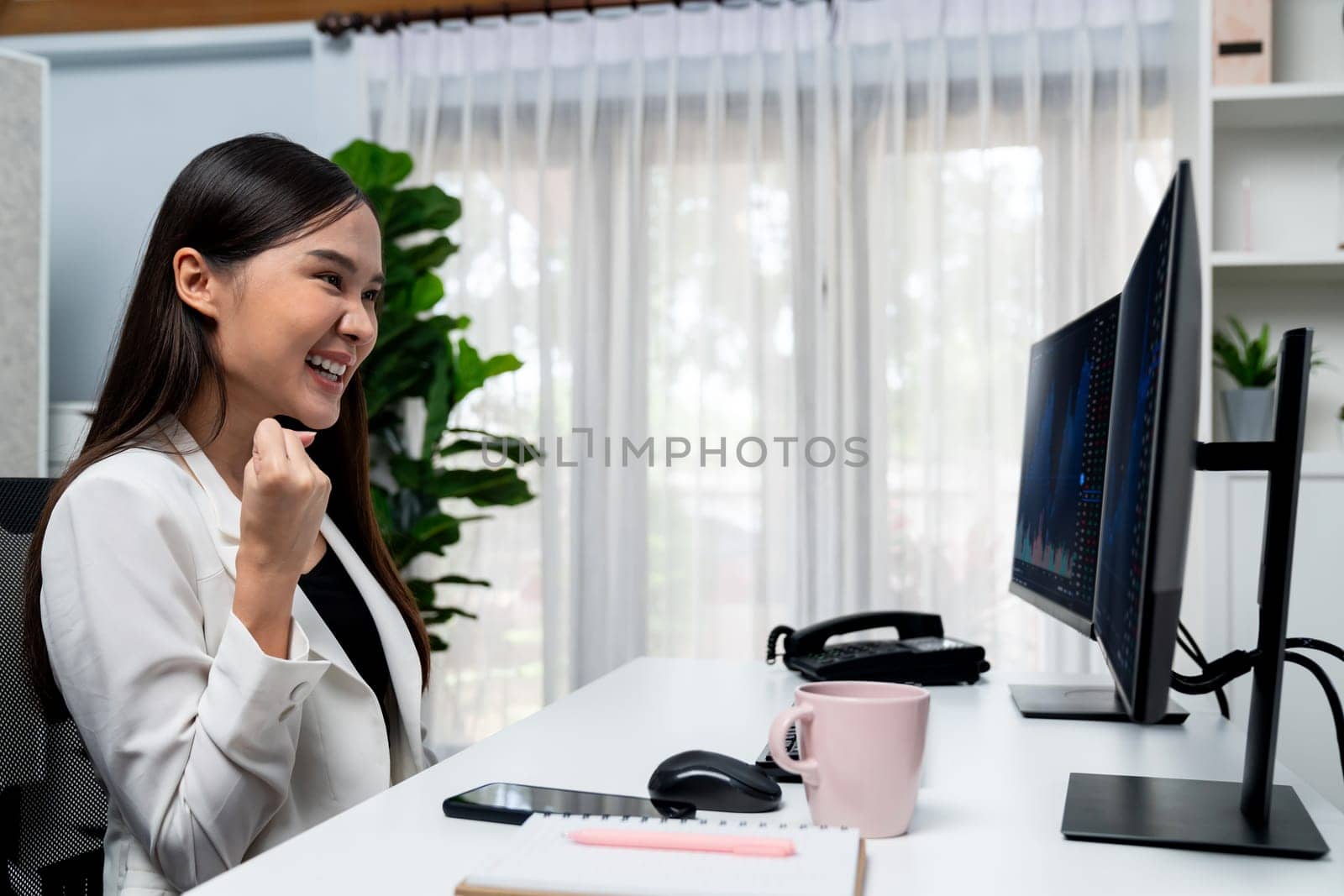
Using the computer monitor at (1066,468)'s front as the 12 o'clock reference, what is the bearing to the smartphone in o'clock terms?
The smartphone is roughly at 10 o'clock from the computer monitor.

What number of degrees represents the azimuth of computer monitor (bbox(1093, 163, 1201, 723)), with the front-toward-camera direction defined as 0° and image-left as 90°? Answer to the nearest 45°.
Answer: approximately 90°

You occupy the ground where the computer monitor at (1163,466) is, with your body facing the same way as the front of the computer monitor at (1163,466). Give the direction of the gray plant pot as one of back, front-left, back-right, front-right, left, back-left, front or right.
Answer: right

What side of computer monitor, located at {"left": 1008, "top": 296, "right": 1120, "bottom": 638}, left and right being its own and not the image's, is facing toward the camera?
left

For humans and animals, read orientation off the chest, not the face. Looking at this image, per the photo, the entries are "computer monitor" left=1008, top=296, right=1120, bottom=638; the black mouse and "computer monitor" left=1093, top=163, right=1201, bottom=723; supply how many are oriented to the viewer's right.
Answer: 1

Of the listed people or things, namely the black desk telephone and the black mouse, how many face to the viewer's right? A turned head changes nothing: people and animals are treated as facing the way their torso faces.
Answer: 1

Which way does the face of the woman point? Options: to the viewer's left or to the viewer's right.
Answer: to the viewer's right

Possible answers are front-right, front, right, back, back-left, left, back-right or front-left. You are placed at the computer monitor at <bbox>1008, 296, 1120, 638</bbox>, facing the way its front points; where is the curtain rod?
front-right

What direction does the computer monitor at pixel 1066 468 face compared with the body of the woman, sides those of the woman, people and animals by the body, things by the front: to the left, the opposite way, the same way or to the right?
the opposite way

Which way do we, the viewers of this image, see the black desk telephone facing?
facing to the left of the viewer

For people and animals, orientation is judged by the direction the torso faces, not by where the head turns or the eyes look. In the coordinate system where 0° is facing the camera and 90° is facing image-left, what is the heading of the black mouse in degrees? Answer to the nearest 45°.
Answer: approximately 270°

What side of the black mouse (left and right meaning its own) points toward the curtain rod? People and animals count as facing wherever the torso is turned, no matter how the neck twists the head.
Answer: left

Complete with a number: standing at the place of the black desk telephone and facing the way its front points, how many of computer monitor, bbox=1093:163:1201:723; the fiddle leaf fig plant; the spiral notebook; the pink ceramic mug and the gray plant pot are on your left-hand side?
3

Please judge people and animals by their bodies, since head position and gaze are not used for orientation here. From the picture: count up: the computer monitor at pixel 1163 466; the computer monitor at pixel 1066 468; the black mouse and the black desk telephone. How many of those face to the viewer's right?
1

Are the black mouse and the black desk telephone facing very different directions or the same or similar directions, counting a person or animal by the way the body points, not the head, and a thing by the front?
very different directions
